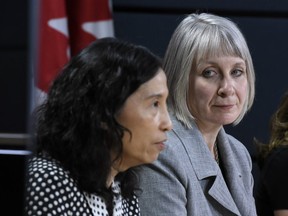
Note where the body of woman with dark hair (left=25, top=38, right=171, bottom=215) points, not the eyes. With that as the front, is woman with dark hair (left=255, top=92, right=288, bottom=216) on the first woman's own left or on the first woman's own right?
on the first woman's own left

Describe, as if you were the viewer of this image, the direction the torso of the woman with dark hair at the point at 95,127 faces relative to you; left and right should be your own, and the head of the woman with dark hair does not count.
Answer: facing the viewer and to the right of the viewer

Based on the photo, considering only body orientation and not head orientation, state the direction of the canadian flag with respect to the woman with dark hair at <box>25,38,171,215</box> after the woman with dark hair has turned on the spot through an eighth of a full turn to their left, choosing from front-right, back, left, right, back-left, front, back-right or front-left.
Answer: left

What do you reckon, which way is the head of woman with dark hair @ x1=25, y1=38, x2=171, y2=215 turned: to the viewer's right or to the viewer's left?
to the viewer's right
